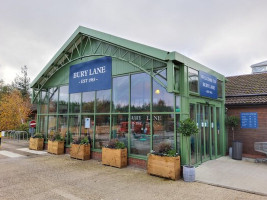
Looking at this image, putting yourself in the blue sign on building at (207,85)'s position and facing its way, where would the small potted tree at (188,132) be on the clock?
The small potted tree is roughly at 2 o'clock from the blue sign on building.

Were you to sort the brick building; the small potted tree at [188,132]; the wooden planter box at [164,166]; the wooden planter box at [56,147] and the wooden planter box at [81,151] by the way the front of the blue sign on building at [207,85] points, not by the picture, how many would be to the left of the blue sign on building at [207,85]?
1

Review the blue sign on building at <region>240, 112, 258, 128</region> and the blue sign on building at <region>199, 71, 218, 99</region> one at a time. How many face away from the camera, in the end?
0

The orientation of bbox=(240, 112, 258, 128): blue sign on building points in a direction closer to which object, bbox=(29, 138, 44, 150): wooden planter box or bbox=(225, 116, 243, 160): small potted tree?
the small potted tree

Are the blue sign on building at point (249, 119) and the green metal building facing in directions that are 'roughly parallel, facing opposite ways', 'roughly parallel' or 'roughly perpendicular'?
roughly parallel

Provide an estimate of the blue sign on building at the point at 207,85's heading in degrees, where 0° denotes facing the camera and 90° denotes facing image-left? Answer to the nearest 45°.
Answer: approximately 315°

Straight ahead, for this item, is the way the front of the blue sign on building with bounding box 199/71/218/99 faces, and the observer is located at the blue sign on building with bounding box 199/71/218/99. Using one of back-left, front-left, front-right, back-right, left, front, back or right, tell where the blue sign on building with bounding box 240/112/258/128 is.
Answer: left

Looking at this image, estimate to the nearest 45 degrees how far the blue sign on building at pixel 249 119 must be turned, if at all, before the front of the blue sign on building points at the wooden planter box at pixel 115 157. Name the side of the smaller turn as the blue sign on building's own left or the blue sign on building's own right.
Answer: approximately 45° to the blue sign on building's own right

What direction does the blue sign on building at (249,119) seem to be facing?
toward the camera

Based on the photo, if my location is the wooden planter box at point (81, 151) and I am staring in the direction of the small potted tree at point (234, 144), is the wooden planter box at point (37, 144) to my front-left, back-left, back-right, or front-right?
back-left
